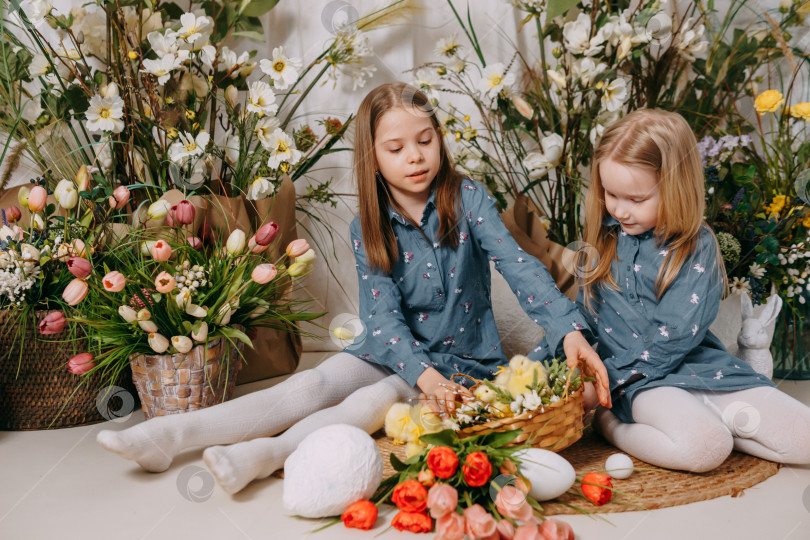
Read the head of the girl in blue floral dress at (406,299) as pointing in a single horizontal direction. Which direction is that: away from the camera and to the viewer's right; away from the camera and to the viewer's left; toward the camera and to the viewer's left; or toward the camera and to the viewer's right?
toward the camera and to the viewer's right

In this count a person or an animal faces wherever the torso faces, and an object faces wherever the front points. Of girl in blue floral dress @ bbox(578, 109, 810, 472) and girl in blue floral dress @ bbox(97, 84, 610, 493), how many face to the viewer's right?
0

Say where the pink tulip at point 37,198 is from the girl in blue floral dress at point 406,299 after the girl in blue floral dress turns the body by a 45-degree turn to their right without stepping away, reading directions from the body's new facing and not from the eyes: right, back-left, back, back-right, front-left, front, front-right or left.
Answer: front-right

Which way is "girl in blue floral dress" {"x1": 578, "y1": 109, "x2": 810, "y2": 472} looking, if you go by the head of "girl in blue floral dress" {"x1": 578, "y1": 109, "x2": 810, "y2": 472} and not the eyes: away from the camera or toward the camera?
toward the camera

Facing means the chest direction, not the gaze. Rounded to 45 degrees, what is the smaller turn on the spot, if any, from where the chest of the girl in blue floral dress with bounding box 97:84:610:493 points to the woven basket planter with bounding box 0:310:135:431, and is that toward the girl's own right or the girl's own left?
approximately 90° to the girl's own right

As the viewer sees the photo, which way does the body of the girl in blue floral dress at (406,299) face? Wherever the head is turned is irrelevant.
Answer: toward the camera

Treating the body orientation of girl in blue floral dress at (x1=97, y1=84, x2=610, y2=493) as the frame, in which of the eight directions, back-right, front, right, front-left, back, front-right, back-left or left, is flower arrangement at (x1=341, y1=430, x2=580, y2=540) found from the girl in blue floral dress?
front

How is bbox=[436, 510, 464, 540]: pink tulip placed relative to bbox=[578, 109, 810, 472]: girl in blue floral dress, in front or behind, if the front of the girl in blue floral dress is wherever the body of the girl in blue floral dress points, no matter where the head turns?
in front
